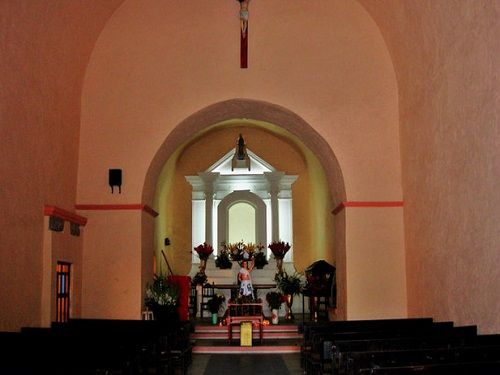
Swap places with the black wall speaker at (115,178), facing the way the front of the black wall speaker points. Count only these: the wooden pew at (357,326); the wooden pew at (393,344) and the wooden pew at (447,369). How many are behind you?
0

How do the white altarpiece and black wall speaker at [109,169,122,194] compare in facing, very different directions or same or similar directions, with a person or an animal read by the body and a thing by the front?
same or similar directions

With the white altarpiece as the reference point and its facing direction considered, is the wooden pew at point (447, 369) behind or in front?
in front

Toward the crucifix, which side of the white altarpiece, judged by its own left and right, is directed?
front

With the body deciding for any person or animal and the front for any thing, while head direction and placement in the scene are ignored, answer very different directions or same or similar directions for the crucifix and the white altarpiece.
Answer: same or similar directions

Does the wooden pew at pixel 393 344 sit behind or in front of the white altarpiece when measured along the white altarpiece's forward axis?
in front

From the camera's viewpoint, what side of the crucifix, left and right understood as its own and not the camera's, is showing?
front

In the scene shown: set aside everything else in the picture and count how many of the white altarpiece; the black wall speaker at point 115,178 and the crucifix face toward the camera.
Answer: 3

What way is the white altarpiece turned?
toward the camera

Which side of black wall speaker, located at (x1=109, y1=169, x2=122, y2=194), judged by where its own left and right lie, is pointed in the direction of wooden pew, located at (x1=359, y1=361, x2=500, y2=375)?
front

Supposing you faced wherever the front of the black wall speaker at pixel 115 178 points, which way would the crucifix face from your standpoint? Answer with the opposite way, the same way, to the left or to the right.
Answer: the same way
